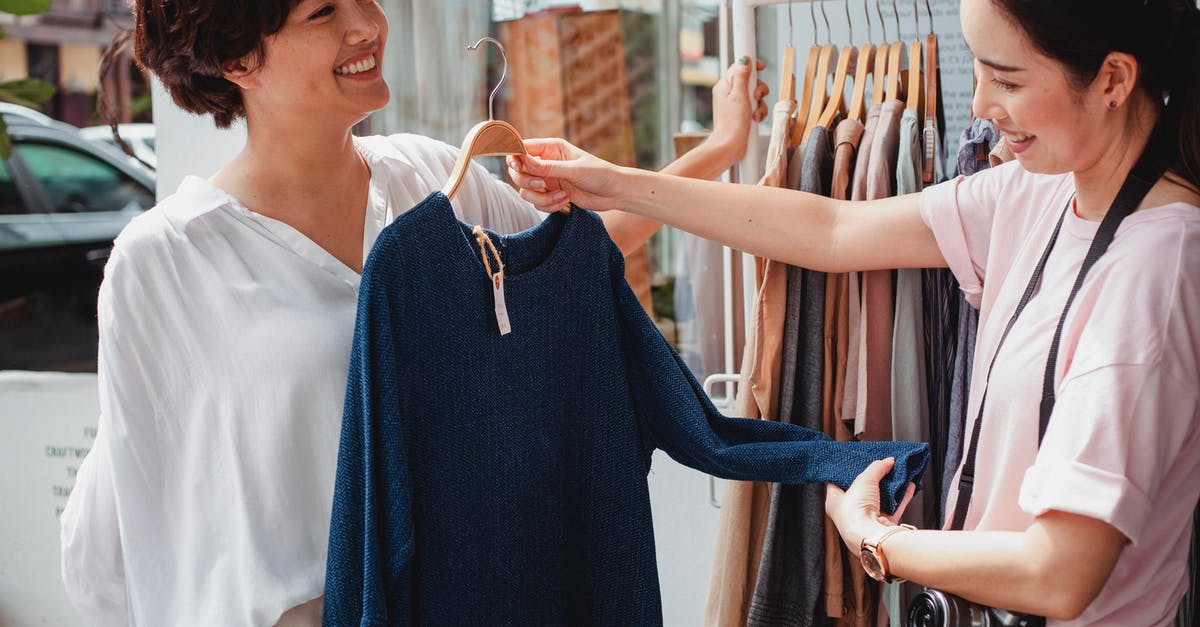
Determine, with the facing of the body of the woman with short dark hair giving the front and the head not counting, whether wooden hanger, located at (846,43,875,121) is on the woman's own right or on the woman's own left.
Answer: on the woman's own left

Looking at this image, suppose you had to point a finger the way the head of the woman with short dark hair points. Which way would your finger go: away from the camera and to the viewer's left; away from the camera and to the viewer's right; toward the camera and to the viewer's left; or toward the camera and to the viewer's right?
toward the camera and to the viewer's right

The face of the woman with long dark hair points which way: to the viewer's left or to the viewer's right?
to the viewer's left

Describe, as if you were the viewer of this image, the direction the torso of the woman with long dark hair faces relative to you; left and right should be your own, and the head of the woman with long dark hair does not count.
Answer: facing the viewer and to the left of the viewer

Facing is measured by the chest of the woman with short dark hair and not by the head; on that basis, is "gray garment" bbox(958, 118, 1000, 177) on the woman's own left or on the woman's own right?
on the woman's own left

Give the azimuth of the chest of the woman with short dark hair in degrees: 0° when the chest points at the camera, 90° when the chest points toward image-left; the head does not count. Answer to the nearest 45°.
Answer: approximately 315°
